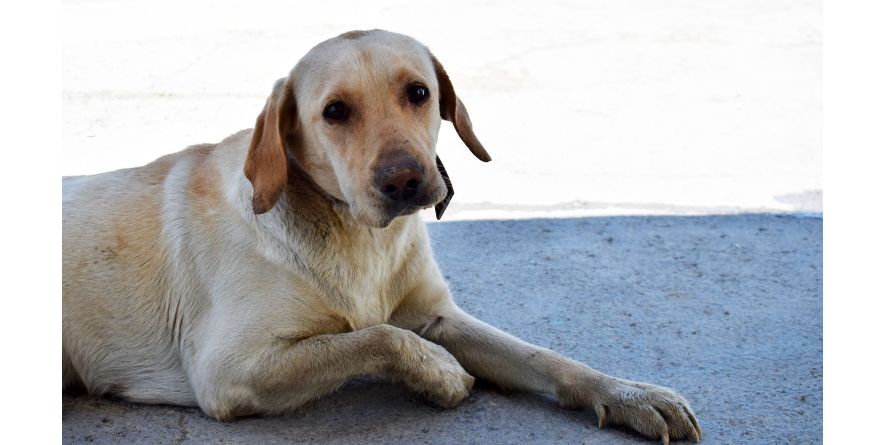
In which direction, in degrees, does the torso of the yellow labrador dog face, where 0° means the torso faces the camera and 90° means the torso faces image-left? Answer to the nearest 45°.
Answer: approximately 315°
